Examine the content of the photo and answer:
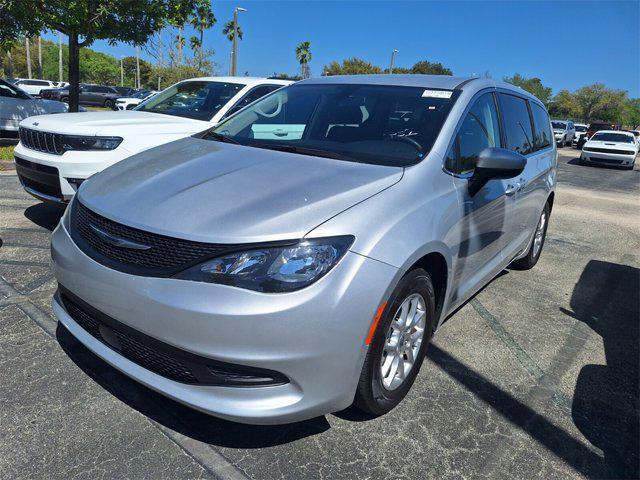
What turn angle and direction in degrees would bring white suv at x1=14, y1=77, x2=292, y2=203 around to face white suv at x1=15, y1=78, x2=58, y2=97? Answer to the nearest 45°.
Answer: approximately 135° to its right

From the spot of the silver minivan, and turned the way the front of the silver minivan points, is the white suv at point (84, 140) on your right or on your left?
on your right

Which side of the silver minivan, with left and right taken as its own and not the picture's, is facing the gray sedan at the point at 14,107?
right

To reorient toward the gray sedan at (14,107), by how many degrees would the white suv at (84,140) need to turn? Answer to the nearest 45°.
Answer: approximately 135° to its right

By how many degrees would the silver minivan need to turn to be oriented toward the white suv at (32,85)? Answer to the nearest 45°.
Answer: approximately 90° to its right

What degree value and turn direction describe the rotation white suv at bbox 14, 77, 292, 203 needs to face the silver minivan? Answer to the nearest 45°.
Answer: approximately 45° to its left

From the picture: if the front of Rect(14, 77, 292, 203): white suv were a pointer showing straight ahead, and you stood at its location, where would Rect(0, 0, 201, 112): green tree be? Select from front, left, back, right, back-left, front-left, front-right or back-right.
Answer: back-right
